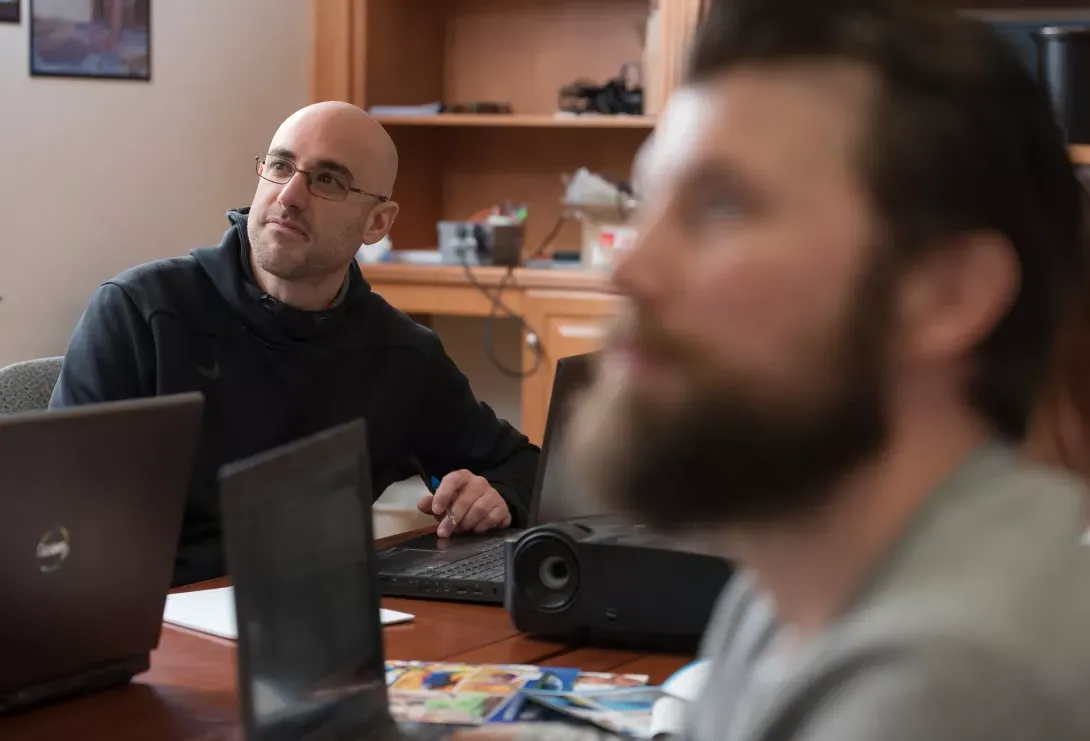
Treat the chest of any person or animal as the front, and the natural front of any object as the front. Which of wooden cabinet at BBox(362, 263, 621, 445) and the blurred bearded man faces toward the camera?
the wooden cabinet

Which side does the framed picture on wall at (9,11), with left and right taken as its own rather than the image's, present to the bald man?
front

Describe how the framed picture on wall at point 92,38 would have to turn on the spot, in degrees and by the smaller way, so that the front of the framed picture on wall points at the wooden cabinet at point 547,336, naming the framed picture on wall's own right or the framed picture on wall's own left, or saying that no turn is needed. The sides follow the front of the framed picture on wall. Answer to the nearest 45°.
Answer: approximately 90° to the framed picture on wall's own left

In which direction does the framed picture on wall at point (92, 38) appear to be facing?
toward the camera

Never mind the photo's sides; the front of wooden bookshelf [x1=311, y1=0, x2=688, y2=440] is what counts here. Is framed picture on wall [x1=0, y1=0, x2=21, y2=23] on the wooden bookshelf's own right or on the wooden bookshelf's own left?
on the wooden bookshelf's own right

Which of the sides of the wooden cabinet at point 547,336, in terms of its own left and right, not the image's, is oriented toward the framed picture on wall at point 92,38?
right

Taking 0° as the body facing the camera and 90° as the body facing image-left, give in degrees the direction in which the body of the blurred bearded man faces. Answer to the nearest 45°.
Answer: approximately 90°

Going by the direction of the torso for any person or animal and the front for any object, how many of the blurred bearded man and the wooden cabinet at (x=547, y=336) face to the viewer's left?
1

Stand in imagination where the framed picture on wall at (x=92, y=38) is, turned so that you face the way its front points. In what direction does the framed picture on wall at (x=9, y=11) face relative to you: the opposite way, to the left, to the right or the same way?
the same way

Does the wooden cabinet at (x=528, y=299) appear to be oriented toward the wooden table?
yes

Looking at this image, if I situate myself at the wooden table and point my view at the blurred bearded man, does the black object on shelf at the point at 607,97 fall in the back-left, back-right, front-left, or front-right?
back-left

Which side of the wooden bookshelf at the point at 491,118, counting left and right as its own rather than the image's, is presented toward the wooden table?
front

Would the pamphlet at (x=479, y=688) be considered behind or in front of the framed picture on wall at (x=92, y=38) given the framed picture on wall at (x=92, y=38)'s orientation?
in front

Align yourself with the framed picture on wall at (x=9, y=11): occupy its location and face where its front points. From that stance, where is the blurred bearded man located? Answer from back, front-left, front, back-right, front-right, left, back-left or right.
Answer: front

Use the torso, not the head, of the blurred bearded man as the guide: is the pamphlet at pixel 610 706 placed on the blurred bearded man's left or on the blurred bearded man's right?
on the blurred bearded man's right

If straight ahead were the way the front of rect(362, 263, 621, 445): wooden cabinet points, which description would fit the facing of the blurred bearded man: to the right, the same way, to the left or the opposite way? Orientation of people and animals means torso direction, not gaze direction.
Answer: to the right

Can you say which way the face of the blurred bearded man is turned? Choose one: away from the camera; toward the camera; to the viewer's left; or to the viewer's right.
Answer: to the viewer's left

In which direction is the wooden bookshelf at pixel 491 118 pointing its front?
toward the camera
